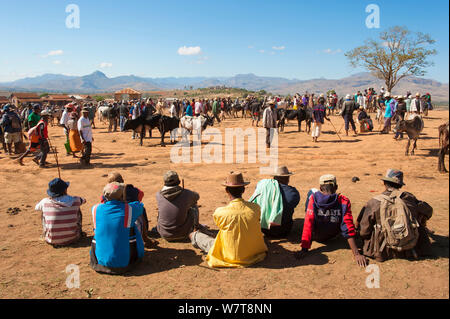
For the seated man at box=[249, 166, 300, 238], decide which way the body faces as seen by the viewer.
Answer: away from the camera

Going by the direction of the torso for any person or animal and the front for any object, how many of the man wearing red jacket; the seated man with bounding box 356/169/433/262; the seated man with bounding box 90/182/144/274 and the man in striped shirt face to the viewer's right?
0

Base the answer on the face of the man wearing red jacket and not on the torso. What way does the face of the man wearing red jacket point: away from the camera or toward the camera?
away from the camera

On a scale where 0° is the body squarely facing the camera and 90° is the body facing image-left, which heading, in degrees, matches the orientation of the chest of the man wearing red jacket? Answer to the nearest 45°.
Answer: approximately 180°

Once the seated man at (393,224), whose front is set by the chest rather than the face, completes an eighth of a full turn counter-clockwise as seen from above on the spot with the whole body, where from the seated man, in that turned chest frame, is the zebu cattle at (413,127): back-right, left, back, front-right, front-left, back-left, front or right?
front-right

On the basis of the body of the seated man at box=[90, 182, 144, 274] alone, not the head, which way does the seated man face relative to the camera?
away from the camera

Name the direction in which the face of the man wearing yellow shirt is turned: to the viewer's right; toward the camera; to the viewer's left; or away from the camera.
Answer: away from the camera

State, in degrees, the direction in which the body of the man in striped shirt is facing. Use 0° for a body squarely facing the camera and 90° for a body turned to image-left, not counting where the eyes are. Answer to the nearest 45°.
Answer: approximately 180°

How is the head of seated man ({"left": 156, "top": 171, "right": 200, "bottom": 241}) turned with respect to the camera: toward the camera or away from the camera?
away from the camera

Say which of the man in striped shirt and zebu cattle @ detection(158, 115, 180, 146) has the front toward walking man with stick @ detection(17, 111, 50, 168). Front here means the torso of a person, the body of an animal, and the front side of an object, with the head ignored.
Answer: the man in striped shirt

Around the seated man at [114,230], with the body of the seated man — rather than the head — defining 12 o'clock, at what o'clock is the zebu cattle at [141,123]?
The zebu cattle is roughly at 12 o'clock from the seated man.
